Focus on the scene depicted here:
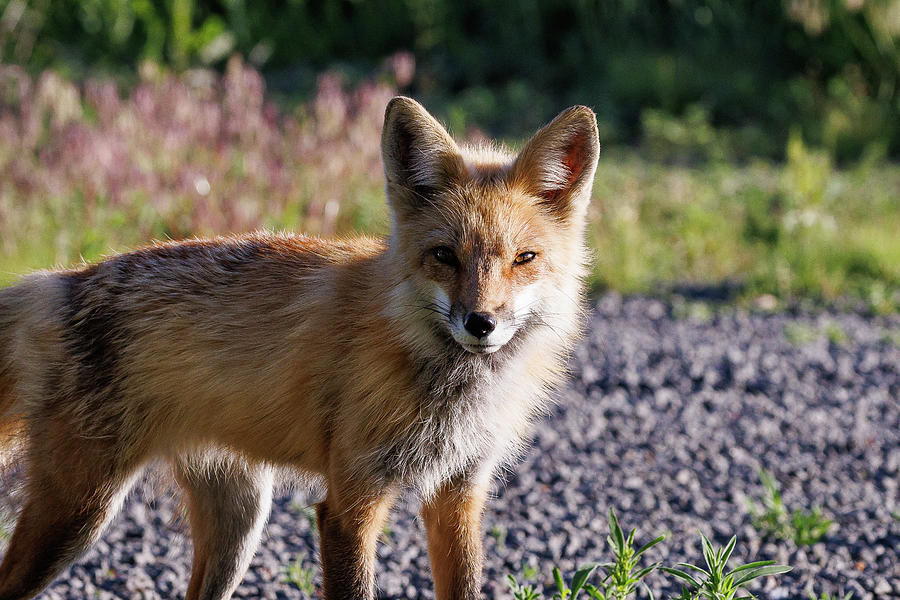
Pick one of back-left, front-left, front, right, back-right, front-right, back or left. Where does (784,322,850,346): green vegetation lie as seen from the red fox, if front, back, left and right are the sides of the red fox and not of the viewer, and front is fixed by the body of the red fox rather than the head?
left

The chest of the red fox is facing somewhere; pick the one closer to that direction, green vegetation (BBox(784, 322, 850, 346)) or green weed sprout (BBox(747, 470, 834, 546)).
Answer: the green weed sprout

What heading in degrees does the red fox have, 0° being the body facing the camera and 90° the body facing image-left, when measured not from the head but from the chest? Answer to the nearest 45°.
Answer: approximately 315°

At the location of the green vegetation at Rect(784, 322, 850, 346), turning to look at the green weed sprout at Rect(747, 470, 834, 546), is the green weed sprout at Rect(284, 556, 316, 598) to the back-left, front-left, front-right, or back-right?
front-right

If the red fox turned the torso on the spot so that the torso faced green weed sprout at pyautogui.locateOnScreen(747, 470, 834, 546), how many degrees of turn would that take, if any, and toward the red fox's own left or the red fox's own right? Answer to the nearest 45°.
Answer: approximately 45° to the red fox's own left
